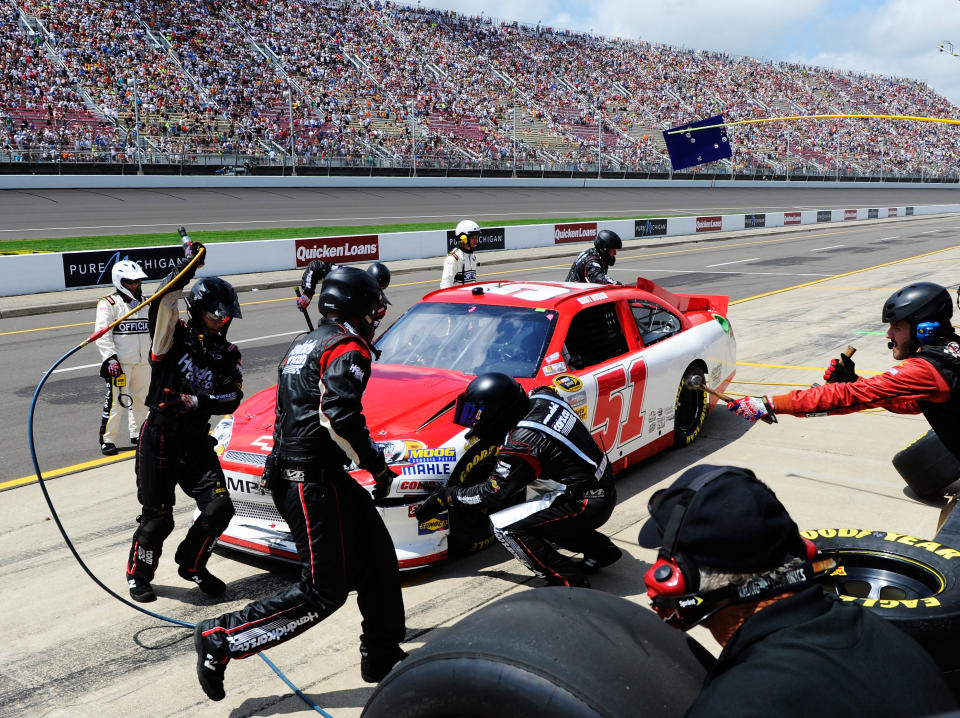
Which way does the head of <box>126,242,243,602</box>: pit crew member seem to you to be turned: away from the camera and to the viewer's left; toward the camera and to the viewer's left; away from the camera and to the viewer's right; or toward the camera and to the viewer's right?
toward the camera and to the viewer's right

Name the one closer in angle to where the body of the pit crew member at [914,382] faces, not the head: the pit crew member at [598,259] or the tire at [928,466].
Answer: the pit crew member

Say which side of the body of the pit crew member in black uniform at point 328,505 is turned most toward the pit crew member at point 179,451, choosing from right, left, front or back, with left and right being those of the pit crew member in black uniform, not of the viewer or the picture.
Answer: left

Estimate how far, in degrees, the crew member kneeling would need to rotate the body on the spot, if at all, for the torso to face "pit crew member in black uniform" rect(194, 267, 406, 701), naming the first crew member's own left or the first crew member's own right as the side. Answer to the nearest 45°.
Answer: approximately 45° to the first crew member's own left

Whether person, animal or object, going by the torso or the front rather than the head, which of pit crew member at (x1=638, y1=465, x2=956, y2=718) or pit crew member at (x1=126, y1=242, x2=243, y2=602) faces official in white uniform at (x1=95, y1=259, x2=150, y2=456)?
pit crew member at (x1=638, y1=465, x2=956, y2=718)

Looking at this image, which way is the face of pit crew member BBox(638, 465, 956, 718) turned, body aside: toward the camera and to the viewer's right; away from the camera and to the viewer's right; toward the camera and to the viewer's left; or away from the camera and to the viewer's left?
away from the camera and to the viewer's left

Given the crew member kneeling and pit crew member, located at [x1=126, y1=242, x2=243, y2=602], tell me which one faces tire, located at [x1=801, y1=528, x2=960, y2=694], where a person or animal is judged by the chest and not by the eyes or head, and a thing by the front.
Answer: the pit crew member

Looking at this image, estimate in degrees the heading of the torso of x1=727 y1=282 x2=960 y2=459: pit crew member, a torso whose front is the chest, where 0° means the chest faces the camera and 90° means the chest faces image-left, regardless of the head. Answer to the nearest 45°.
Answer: approximately 90°

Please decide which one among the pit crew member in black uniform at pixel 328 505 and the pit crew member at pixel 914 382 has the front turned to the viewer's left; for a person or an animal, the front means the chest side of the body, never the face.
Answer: the pit crew member

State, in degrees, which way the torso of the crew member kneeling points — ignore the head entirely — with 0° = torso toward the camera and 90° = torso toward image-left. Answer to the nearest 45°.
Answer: approximately 90°

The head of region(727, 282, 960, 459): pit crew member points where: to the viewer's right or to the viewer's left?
to the viewer's left

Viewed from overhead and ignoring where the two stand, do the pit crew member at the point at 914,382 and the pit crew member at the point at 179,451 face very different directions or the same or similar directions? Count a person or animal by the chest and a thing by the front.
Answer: very different directions

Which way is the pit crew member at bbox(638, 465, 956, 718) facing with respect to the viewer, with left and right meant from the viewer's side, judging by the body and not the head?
facing away from the viewer and to the left of the viewer

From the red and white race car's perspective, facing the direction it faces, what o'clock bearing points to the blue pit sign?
The blue pit sign is roughly at 5 o'clock from the red and white race car.
